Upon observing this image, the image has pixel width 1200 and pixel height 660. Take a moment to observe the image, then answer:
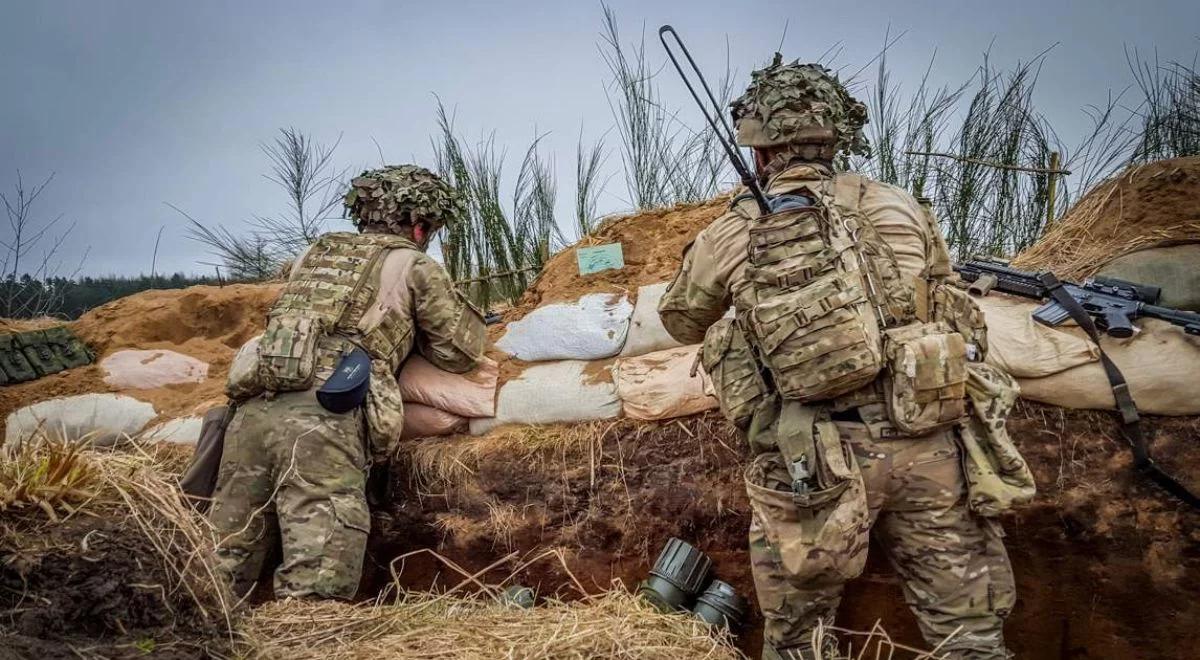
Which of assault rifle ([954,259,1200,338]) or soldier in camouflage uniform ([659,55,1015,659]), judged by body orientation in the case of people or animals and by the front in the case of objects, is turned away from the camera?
the soldier in camouflage uniform

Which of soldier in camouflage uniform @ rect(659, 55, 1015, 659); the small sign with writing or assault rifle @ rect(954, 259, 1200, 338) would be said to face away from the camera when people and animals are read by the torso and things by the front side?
the soldier in camouflage uniform

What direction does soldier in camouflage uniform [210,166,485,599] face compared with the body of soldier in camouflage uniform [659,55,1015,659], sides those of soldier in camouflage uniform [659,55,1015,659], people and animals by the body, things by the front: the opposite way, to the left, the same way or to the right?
the same way

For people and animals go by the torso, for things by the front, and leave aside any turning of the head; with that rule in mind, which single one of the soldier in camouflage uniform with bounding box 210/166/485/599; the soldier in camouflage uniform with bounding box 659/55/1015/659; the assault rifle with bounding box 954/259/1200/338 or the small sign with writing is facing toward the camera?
the small sign with writing

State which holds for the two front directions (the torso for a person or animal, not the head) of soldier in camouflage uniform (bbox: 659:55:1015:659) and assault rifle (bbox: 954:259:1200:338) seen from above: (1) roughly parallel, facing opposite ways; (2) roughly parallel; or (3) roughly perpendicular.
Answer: roughly perpendicular

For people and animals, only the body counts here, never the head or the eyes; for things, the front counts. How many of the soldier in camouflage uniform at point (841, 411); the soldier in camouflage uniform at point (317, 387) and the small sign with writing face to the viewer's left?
0

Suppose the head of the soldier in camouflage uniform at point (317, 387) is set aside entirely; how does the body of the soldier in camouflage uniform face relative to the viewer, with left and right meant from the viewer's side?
facing away from the viewer and to the right of the viewer

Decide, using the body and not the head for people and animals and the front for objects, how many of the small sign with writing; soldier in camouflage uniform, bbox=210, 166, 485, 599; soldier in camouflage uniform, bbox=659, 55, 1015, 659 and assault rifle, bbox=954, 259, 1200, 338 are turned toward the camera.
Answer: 1

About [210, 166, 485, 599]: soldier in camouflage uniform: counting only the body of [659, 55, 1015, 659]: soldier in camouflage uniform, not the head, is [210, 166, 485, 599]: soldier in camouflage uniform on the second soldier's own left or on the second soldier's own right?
on the second soldier's own left

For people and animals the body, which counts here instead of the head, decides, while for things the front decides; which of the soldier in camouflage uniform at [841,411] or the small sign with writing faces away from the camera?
the soldier in camouflage uniform

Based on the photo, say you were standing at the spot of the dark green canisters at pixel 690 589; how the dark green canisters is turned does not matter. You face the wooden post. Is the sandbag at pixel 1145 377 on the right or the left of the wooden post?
right

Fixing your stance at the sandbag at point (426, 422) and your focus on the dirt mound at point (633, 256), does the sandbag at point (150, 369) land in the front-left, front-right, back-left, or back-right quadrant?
back-left
